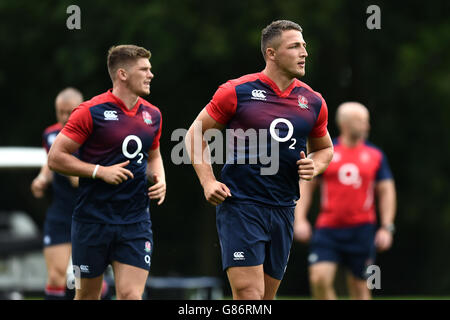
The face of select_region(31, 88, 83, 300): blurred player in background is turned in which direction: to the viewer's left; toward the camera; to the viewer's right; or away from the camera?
toward the camera

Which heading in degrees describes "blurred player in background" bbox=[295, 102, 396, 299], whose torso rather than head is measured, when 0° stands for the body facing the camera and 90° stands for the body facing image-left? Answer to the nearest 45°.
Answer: approximately 0°

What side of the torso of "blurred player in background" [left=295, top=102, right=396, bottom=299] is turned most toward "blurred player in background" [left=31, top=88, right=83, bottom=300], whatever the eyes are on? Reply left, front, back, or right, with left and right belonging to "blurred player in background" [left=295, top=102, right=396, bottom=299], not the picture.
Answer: right

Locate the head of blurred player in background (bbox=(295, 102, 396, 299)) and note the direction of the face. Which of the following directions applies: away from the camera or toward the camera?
toward the camera

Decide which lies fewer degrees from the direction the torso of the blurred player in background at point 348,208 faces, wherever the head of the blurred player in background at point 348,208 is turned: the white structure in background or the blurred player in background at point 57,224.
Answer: the blurred player in background

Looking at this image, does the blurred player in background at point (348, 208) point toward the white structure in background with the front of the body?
no

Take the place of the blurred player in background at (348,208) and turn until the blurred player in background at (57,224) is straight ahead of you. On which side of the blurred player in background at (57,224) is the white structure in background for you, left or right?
right

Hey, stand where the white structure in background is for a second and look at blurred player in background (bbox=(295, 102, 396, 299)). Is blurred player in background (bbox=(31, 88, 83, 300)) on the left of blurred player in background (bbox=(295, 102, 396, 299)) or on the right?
right
